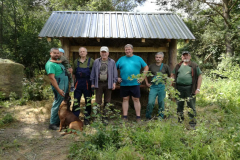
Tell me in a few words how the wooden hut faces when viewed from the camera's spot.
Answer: facing the viewer

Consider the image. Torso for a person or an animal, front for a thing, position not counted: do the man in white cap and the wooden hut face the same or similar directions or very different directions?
same or similar directions

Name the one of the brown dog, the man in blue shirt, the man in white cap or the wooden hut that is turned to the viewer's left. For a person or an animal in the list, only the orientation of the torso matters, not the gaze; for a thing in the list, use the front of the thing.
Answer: the brown dog

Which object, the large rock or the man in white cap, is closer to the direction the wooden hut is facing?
the man in white cap

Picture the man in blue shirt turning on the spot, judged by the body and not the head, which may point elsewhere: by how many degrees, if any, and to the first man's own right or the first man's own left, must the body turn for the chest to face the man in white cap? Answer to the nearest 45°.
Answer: approximately 90° to the first man's own right

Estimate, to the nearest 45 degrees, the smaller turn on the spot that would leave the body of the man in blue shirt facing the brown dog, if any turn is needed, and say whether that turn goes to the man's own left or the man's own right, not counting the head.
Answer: approximately 45° to the man's own right

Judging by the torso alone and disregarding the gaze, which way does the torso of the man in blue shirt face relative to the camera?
toward the camera

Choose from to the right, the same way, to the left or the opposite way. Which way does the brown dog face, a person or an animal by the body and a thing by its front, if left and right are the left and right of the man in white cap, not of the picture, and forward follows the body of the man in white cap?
to the right

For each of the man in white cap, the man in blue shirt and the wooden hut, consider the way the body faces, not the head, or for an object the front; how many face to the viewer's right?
0

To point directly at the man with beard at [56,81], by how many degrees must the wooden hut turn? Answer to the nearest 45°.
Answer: approximately 45° to its right

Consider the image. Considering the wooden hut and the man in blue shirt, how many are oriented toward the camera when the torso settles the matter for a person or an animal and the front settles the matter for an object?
2

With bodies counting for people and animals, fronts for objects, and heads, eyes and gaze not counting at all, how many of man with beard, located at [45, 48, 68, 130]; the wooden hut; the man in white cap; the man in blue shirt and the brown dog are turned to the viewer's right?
1

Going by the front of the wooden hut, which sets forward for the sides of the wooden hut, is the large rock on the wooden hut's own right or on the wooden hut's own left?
on the wooden hut's own right
